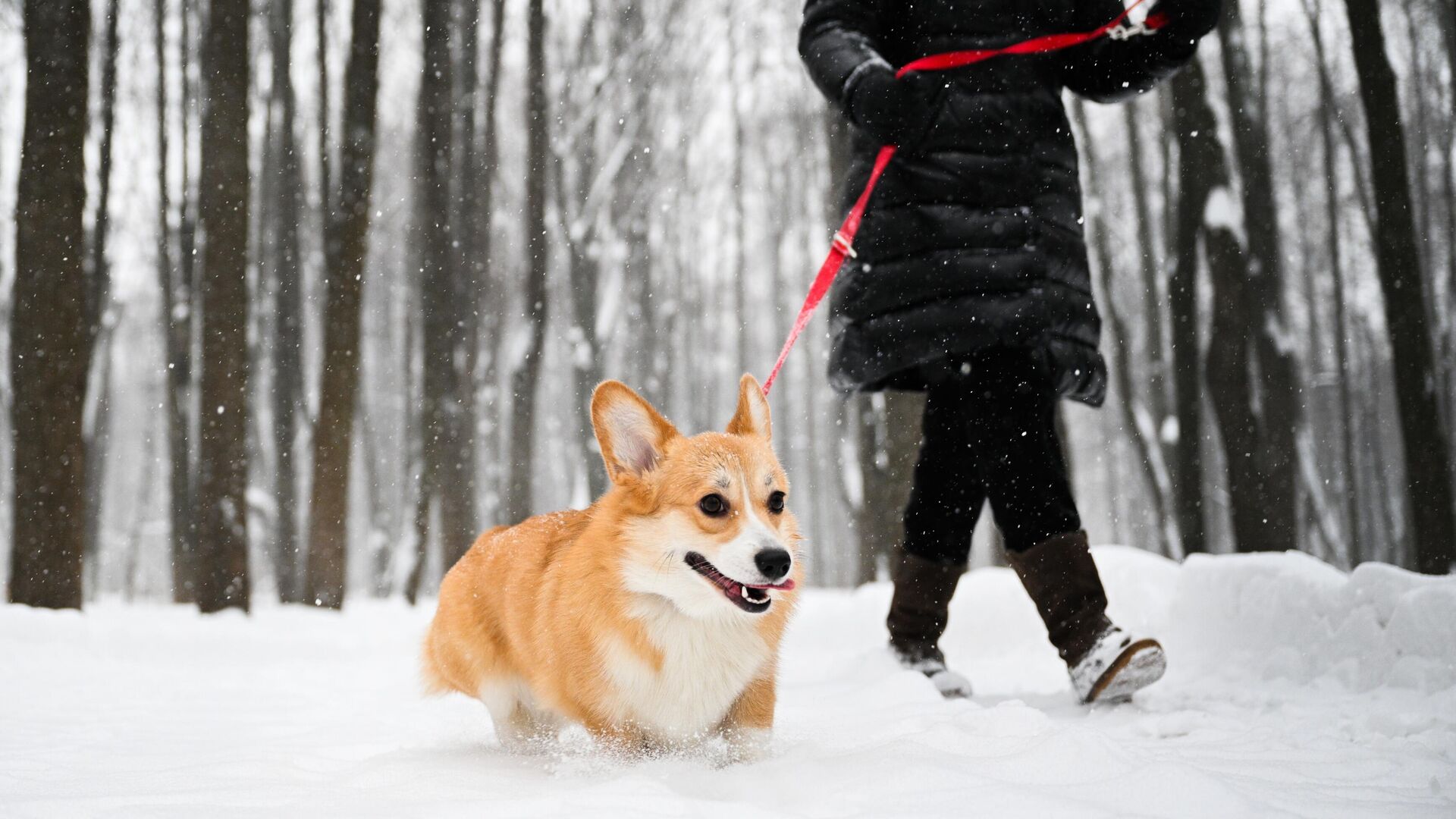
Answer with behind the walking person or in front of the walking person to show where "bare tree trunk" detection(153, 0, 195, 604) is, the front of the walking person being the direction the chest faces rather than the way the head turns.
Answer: behind

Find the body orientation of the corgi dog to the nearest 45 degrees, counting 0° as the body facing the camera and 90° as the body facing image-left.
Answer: approximately 315°

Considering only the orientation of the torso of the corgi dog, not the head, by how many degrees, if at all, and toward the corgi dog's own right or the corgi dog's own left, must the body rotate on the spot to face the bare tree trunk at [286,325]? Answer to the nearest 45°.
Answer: approximately 135° to the corgi dog's own left

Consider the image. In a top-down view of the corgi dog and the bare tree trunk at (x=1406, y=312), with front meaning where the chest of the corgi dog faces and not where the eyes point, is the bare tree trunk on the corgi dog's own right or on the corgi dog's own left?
on the corgi dog's own left

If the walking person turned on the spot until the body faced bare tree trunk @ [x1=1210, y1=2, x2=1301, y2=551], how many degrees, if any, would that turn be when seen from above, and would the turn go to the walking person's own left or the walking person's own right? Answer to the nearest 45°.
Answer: approximately 135° to the walking person's own left

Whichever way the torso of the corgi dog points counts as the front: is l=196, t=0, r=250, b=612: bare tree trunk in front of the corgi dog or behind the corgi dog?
behind

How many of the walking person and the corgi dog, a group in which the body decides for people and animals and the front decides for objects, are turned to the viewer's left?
0

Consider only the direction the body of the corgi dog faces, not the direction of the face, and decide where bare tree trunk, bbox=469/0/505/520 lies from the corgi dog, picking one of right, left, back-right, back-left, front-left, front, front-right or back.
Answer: back-left

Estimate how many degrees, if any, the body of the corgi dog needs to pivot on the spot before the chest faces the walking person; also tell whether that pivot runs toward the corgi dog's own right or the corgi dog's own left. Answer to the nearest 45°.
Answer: approximately 90° to the corgi dog's own left

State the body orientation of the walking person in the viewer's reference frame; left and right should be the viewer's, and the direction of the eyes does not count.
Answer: facing the viewer and to the right of the viewer
